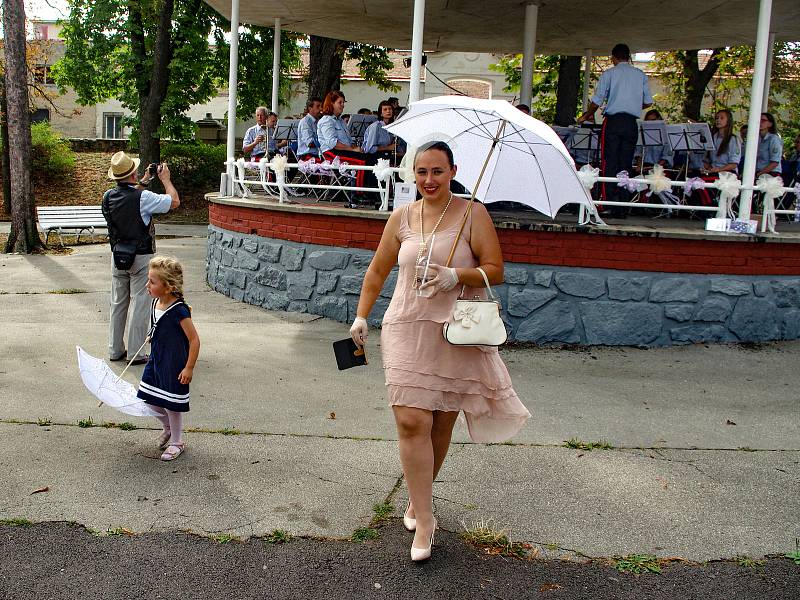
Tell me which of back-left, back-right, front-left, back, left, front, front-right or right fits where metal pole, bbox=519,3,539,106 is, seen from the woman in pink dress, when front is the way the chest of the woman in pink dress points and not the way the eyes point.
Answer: back

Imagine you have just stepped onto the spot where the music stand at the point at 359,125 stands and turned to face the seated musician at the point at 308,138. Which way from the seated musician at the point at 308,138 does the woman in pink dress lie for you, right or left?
left

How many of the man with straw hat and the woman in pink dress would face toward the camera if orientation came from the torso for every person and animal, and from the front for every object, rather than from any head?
1

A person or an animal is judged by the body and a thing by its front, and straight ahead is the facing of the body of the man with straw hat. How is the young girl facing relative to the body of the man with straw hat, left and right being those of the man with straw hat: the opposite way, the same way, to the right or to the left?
the opposite way

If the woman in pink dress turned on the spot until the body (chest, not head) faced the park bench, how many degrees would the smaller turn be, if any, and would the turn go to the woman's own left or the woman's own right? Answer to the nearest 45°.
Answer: approximately 135° to the woman's own right

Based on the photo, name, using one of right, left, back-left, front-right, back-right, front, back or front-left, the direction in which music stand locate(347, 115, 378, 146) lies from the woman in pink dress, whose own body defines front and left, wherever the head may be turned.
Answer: back

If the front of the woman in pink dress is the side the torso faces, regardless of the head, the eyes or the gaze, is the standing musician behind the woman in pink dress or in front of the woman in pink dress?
behind

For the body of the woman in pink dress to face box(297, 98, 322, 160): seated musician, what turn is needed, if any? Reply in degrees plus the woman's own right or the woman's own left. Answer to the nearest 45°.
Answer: approximately 180°

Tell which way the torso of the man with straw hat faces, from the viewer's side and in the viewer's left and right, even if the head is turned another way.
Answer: facing away from the viewer and to the right of the viewer

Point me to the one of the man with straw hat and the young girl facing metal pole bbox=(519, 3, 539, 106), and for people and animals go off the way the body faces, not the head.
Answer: the man with straw hat

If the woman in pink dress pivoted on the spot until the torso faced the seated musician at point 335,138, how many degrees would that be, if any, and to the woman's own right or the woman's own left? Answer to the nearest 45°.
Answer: approximately 180°

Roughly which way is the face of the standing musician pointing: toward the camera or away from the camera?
away from the camera
